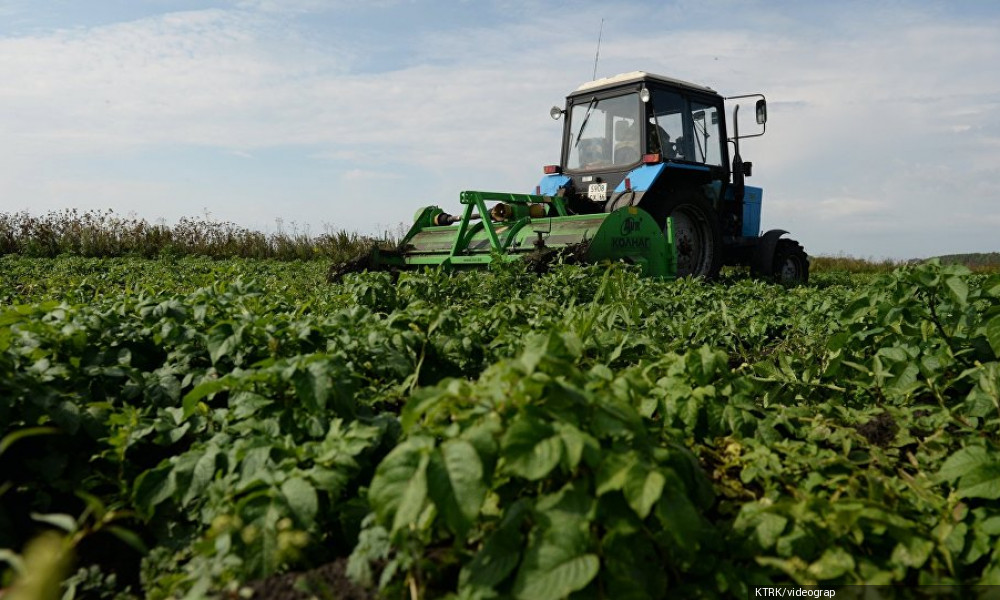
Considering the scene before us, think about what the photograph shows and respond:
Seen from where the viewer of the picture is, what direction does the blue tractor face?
facing away from the viewer and to the right of the viewer

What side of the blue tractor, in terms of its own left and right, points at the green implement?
back
